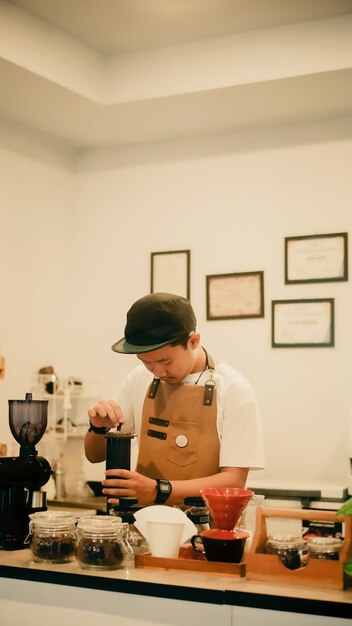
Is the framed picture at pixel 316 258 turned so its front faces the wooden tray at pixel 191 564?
yes

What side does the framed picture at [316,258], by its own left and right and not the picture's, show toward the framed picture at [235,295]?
right

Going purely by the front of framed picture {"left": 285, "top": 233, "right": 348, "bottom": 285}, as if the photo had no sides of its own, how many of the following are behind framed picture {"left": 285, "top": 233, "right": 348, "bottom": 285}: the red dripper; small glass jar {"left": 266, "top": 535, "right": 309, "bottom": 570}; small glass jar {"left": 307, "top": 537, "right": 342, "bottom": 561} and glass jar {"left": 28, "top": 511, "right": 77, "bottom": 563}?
0

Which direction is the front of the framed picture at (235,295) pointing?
toward the camera

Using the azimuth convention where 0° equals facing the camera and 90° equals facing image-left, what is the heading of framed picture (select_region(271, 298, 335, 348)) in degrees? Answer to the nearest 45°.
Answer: approximately 0°

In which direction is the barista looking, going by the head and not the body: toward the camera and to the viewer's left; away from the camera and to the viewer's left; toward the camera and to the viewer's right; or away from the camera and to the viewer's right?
toward the camera and to the viewer's left

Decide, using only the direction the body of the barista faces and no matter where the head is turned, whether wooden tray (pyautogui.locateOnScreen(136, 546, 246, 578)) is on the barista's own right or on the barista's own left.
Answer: on the barista's own left

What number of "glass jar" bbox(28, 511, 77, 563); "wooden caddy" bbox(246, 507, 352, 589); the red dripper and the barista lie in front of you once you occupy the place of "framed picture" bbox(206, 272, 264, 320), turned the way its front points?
4

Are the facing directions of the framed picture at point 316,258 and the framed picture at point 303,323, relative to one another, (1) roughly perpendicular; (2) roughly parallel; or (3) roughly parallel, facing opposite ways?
roughly parallel

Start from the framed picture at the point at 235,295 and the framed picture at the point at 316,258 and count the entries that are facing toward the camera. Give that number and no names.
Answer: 2

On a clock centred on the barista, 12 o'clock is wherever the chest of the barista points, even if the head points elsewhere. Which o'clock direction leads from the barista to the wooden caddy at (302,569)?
The wooden caddy is roughly at 10 o'clock from the barista.

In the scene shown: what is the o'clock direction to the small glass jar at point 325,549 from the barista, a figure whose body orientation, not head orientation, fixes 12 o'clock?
The small glass jar is roughly at 10 o'clock from the barista.

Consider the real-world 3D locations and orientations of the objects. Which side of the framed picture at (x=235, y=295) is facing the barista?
front

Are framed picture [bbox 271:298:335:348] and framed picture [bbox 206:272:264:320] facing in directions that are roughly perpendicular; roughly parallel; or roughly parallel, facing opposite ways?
roughly parallel

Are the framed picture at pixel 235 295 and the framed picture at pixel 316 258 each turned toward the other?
no

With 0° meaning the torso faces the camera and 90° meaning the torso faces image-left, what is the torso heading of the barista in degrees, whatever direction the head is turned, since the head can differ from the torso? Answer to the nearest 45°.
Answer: approximately 45°

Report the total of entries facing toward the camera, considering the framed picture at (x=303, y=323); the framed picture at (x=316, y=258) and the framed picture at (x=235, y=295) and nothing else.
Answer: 3

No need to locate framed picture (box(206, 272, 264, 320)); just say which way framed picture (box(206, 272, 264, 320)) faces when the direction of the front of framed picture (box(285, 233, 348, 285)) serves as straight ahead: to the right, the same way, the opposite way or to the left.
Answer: the same way

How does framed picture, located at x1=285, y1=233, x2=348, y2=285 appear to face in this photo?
toward the camera

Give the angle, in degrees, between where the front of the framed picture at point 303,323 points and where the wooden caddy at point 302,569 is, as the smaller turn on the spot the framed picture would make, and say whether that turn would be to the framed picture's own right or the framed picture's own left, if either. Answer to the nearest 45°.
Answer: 0° — it already faces it

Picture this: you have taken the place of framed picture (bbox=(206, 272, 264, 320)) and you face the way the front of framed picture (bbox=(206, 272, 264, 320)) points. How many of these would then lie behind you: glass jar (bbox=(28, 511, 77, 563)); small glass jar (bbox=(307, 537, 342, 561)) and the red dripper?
0

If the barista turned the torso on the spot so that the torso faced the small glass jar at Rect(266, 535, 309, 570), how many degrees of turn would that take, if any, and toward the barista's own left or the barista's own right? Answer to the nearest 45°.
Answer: approximately 45° to the barista's own left

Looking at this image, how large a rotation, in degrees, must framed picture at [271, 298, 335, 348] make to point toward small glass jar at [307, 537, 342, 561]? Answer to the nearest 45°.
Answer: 0° — it already faces it
